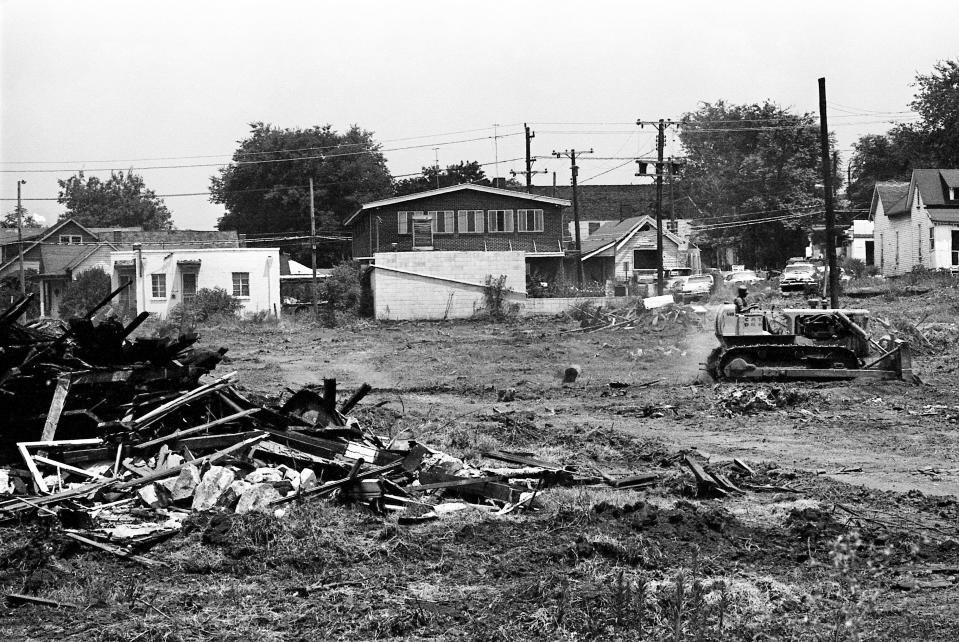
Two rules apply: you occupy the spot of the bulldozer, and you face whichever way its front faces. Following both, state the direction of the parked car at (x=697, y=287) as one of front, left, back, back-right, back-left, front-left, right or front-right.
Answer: left

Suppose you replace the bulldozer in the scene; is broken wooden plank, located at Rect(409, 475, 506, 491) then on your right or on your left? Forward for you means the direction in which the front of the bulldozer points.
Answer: on your right

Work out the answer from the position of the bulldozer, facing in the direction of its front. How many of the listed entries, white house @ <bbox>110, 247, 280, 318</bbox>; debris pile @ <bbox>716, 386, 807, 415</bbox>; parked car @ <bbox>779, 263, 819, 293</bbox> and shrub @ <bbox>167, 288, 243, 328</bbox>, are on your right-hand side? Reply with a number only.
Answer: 1

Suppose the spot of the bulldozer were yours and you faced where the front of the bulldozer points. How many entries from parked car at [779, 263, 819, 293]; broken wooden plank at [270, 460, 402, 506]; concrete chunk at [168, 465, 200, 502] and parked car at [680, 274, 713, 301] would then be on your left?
2

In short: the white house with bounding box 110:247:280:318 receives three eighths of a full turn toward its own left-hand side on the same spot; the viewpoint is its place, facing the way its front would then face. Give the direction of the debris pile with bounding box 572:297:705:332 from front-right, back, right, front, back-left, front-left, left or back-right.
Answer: right

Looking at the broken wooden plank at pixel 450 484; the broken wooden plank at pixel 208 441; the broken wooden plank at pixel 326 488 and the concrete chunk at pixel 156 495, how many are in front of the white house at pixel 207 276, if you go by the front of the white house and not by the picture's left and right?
4

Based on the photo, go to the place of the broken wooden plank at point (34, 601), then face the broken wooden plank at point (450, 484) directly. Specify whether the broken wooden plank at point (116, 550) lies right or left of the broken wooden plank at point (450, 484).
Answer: left

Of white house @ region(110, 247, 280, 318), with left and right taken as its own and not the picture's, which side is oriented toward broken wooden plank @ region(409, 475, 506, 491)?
front

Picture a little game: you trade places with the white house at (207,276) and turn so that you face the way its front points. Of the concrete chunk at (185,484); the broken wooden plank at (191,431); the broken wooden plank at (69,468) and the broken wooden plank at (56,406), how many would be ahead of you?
4

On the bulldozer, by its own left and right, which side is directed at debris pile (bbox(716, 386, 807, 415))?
right

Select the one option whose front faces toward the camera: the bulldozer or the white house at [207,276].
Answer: the white house

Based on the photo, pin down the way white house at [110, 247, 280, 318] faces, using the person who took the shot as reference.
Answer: facing the viewer

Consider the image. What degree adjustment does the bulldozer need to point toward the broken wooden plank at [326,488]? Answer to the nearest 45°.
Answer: approximately 90° to its right

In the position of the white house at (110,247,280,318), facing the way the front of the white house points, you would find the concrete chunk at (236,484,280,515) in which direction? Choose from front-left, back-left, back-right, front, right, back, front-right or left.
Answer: front

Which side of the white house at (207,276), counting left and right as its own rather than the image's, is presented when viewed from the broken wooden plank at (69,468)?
front

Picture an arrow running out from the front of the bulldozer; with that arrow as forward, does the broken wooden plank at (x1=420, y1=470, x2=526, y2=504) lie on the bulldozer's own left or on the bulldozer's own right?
on the bulldozer's own right

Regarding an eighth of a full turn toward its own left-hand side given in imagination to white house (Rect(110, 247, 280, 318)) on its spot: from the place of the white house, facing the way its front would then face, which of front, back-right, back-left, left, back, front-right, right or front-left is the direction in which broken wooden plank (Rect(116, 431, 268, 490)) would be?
front-right

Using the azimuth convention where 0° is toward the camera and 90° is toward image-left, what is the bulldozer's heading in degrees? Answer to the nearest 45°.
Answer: approximately 270°

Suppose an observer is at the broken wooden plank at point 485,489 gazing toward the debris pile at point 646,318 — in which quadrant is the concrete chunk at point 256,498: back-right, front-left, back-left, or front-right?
back-left

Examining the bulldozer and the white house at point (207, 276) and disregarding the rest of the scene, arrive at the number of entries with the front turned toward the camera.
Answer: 1

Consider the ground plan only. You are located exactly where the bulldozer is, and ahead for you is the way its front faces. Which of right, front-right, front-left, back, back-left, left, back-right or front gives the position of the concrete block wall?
back-left
